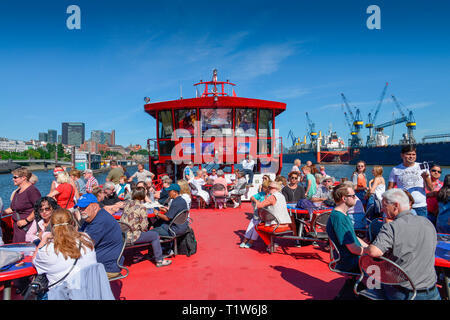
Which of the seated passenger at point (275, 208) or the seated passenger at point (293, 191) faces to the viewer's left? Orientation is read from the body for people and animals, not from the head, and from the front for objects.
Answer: the seated passenger at point (275, 208)

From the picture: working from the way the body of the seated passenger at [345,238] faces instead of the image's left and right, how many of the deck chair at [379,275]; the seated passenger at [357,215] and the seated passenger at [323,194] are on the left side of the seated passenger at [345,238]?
2

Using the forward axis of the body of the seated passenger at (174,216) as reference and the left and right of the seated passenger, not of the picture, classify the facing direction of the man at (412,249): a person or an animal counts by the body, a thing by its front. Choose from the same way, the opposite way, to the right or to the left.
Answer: to the right

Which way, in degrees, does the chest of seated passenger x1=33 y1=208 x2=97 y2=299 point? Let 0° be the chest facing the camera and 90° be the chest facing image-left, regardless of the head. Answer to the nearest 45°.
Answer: approximately 180°

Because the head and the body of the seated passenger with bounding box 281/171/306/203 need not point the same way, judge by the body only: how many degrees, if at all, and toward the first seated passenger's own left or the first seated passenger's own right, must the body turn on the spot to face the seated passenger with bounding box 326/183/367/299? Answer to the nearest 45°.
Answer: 0° — they already face them

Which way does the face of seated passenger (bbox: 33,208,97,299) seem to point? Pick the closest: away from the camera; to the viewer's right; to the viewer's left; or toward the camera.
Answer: away from the camera
